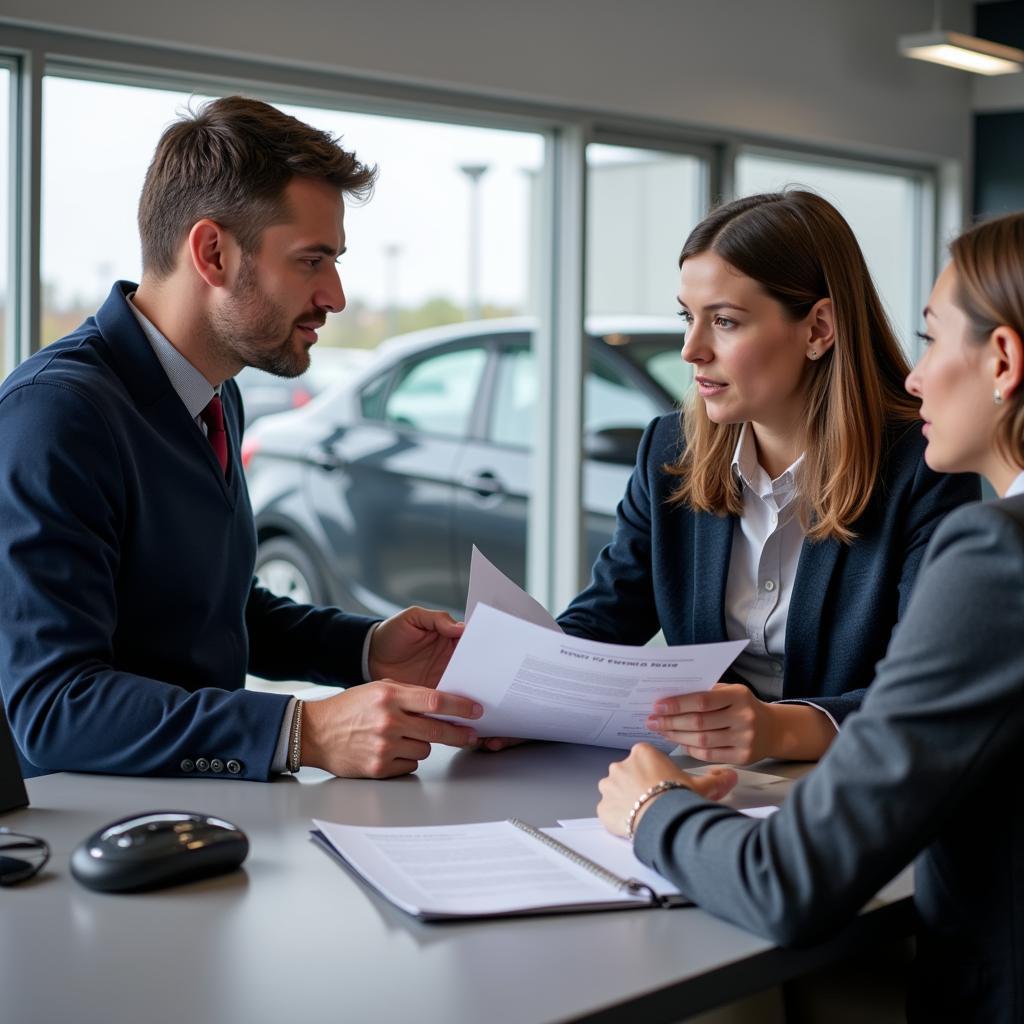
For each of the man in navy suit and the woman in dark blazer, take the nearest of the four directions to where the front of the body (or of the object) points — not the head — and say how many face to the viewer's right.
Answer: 1

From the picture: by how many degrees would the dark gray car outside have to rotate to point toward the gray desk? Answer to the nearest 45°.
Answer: approximately 45° to its right

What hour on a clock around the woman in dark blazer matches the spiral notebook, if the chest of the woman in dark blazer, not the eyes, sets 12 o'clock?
The spiral notebook is roughly at 11 o'clock from the woman in dark blazer.

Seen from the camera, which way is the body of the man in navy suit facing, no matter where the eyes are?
to the viewer's right

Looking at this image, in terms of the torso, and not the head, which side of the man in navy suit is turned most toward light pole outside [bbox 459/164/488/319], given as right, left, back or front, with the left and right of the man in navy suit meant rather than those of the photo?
left

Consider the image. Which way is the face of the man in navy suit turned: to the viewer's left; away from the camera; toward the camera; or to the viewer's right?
to the viewer's right

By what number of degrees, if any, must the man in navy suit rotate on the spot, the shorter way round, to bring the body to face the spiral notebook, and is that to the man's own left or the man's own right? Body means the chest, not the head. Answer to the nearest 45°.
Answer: approximately 45° to the man's own right

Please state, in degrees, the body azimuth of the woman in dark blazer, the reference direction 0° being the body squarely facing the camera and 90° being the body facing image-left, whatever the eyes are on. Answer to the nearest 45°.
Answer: approximately 45°

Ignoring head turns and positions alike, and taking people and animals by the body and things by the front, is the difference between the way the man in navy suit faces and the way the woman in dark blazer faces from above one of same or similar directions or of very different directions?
very different directions

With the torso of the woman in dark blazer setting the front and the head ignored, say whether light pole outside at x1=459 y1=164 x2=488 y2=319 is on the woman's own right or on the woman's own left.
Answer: on the woman's own right

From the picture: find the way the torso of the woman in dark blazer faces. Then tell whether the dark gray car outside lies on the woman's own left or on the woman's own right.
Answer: on the woman's own right

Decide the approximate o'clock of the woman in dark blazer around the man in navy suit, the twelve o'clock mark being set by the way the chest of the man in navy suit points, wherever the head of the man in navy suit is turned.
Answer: The woman in dark blazer is roughly at 12 o'clock from the man in navy suit.

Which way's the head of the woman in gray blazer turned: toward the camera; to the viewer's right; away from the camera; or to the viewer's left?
to the viewer's left
